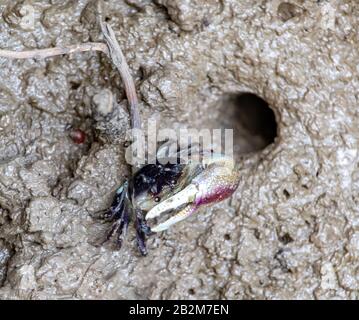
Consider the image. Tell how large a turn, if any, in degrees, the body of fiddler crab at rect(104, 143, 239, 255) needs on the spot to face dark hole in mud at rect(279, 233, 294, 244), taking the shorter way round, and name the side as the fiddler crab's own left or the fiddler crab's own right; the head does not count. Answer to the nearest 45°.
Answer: approximately 45° to the fiddler crab's own left

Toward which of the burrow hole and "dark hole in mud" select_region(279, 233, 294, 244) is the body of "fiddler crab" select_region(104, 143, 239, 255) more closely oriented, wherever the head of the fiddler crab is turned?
the dark hole in mud

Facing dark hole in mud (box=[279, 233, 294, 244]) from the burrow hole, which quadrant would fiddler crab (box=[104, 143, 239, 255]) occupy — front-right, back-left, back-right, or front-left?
front-right

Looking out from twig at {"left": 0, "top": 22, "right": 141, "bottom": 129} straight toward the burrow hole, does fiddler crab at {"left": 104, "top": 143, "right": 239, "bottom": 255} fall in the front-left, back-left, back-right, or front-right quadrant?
front-right

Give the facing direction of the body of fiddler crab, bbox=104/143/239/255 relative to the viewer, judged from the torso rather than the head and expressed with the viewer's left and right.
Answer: facing the viewer and to the right of the viewer

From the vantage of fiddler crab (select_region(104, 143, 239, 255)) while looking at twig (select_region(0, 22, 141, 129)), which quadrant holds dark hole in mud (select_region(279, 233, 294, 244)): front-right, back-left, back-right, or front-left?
back-right

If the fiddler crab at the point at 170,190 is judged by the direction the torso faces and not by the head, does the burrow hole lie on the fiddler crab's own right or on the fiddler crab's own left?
on the fiddler crab's own left
